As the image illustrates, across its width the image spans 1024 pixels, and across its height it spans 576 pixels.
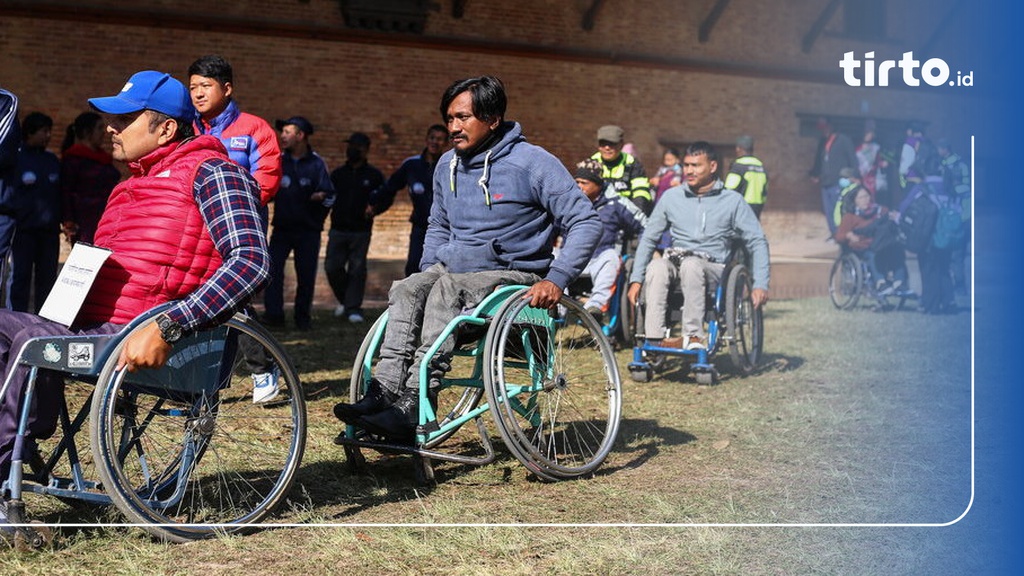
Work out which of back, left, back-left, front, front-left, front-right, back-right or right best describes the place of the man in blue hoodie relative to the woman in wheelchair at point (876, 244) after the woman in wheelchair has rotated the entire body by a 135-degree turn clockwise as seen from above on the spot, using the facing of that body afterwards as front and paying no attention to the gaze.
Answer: left

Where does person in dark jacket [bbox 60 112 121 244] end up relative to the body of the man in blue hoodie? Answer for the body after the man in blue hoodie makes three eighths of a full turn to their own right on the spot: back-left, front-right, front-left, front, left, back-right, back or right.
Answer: front-left

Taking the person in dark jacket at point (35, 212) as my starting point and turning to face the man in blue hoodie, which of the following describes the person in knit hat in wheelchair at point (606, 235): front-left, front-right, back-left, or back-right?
front-left

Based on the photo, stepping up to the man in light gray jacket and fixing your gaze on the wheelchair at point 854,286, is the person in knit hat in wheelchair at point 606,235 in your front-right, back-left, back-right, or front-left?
front-left

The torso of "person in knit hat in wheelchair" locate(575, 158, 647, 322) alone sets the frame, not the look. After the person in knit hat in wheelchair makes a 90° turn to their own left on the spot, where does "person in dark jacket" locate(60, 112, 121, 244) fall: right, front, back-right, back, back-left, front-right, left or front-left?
back-right

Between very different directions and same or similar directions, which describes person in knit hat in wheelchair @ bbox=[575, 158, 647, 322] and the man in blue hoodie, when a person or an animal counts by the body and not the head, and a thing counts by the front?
same or similar directions

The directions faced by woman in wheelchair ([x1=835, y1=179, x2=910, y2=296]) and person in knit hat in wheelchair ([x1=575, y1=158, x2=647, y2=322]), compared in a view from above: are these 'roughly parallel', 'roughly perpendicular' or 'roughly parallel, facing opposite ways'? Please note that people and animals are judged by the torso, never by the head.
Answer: roughly perpendicular

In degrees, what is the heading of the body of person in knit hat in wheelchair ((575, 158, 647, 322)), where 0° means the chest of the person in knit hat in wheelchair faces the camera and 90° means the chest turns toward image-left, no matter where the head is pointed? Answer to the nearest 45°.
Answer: approximately 45°

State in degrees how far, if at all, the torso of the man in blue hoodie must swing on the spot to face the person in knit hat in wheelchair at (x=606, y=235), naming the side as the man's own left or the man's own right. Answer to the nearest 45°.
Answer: approximately 135° to the man's own right

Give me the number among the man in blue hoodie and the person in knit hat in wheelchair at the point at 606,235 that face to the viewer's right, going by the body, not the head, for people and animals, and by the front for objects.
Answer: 0
